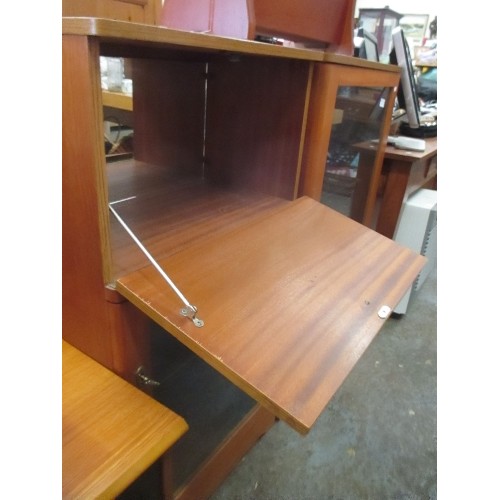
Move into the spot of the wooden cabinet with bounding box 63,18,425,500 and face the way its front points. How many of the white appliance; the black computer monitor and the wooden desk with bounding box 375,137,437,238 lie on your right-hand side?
0

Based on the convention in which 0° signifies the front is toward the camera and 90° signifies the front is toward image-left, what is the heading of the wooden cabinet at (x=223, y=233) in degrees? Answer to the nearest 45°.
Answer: approximately 315°

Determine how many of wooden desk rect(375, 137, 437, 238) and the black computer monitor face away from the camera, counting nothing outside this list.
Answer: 0

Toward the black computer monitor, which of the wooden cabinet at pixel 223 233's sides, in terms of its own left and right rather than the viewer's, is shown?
left

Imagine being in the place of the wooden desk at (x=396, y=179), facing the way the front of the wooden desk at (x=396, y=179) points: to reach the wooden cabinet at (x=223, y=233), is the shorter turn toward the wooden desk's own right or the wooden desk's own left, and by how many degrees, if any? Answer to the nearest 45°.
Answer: approximately 45° to the wooden desk's own right
